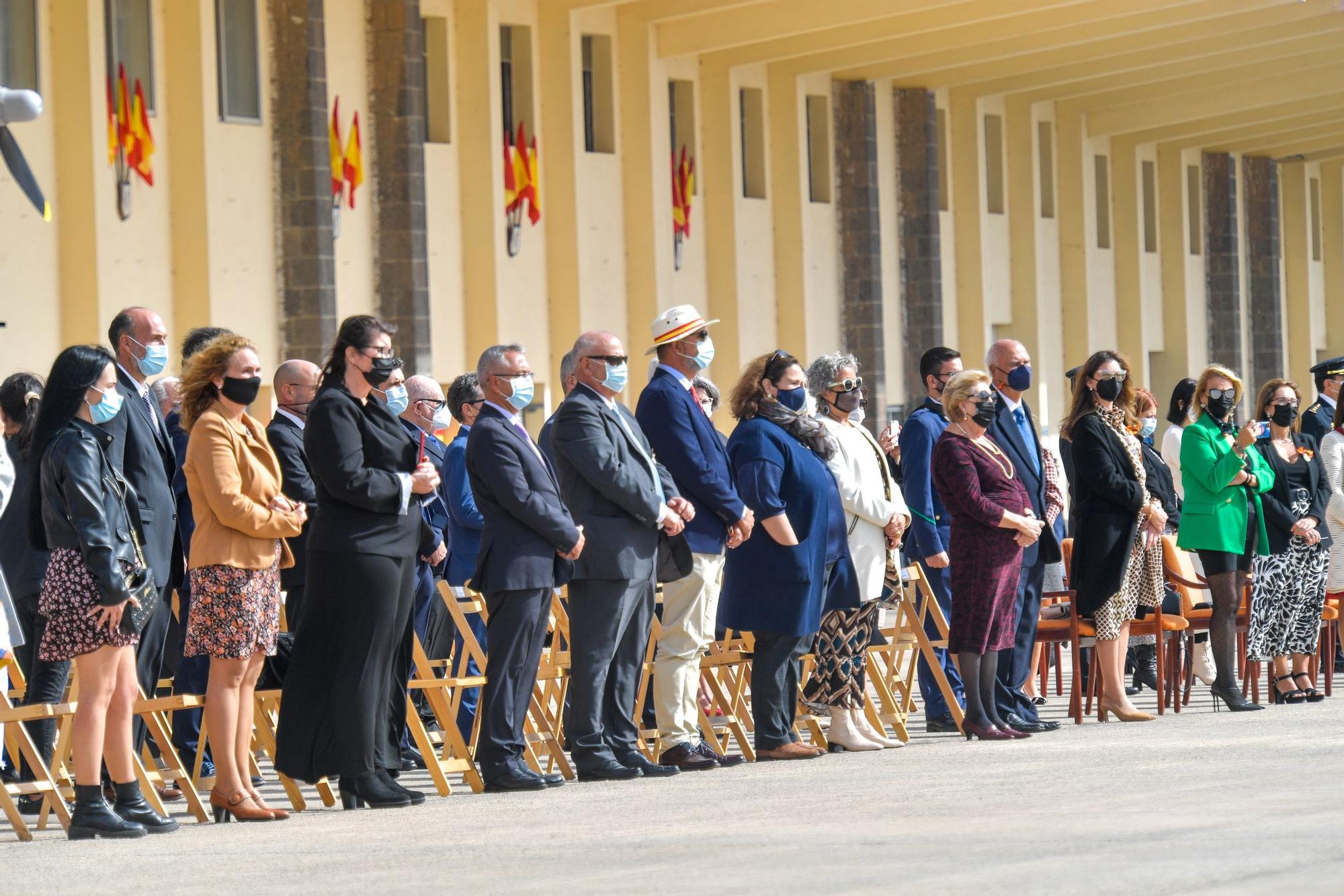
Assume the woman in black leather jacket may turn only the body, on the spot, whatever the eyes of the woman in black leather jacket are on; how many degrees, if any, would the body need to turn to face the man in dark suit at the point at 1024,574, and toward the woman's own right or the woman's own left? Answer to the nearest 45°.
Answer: approximately 45° to the woman's own left

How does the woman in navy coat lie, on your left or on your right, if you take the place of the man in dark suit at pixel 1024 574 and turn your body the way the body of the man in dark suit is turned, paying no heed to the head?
on your right

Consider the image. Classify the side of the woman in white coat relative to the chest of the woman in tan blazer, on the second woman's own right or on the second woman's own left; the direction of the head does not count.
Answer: on the second woman's own left

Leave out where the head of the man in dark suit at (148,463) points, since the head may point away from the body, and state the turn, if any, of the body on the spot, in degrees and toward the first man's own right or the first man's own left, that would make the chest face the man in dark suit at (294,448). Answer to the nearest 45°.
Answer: approximately 90° to the first man's own left

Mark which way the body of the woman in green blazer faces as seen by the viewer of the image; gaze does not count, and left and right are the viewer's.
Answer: facing the viewer and to the right of the viewer

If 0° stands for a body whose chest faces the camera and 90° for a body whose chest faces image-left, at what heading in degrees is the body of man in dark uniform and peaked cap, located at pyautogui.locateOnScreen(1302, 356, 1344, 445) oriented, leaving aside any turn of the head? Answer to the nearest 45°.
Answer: approximately 315°

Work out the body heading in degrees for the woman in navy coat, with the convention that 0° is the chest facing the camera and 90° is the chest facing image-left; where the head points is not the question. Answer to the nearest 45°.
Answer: approximately 270°

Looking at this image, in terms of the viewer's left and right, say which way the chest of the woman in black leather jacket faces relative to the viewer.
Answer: facing to the right of the viewer

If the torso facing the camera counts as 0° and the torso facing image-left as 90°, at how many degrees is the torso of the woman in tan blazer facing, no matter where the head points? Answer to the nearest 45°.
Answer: approximately 315°

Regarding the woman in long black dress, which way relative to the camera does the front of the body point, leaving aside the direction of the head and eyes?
to the viewer's right
